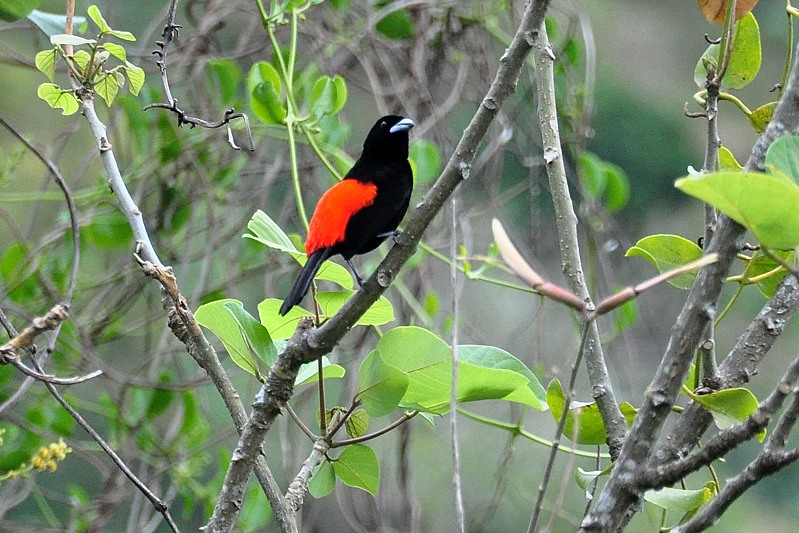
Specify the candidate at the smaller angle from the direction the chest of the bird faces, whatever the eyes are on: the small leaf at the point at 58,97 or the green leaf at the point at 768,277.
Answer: the green leaf

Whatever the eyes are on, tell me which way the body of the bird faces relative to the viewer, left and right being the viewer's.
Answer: facing to the right of the viewer

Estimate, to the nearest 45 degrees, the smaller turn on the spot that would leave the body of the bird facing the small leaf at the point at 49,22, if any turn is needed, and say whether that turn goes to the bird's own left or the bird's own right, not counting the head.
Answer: approximately 180°

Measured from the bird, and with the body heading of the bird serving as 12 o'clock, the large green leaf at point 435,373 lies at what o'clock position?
The large green leaf is roughly at 3 o'clock from the bird.

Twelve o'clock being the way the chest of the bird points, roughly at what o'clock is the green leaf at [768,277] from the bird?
The green leaf is roughly at 2 o'clock from the bird.

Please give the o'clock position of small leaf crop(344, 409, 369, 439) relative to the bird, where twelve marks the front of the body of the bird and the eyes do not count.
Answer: The small leaf is roughly at 3 o'clock from the bird.

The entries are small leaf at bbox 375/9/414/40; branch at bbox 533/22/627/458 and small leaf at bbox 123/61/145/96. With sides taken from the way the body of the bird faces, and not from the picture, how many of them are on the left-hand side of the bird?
1

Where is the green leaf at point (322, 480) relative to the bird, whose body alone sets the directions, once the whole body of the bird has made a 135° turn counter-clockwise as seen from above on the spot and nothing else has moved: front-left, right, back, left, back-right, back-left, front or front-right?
front-left
